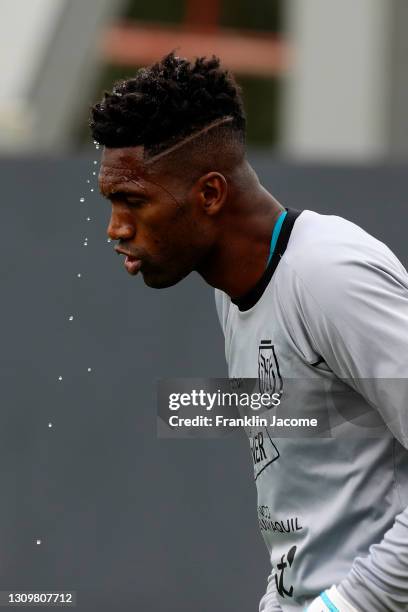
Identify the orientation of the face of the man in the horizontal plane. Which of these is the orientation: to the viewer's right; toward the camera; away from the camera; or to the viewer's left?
to the viewer's left

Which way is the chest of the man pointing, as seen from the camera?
to the viewer's left
